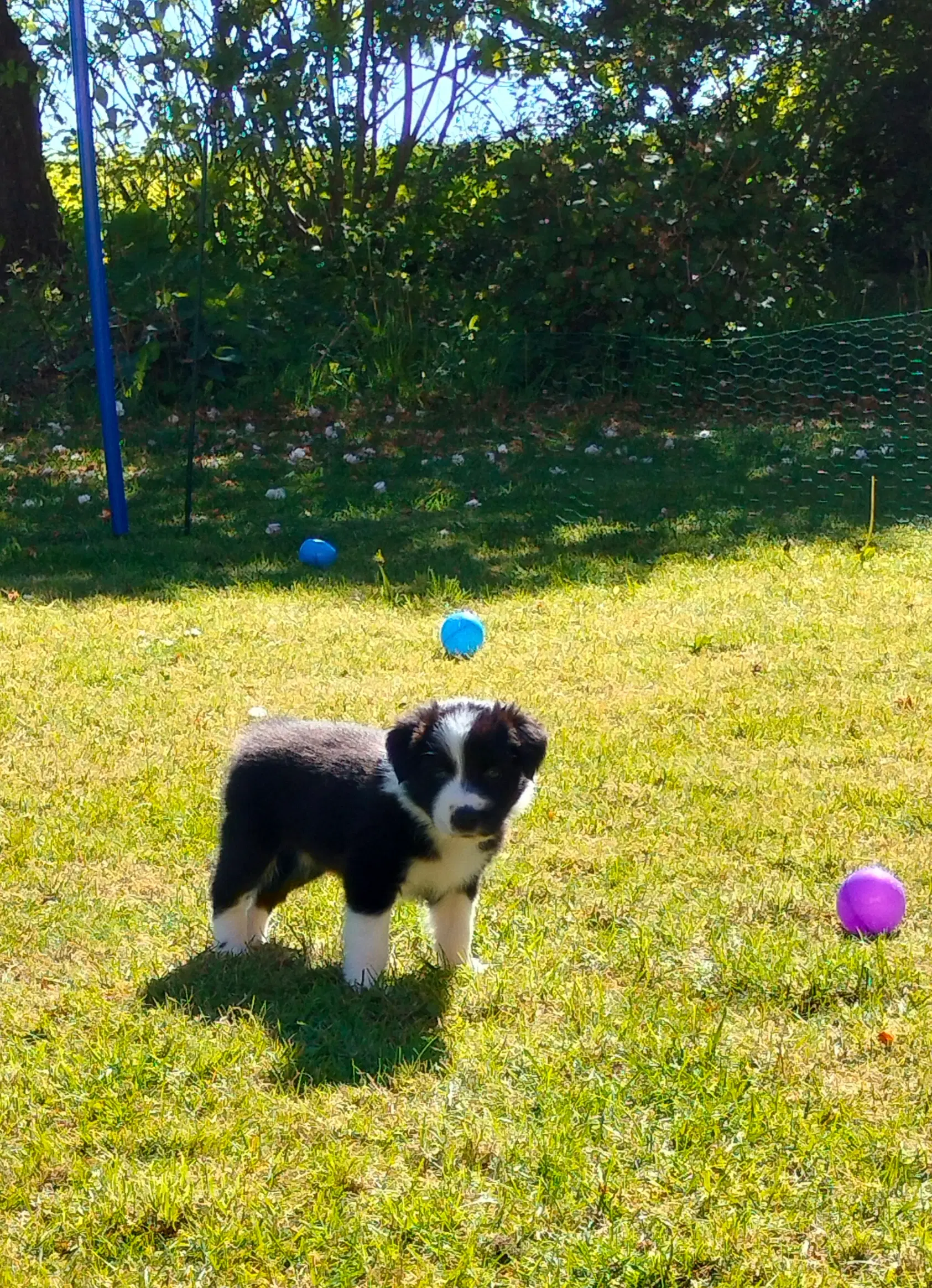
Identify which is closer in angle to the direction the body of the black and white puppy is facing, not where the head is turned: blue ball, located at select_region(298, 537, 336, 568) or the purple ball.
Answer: the purple ball

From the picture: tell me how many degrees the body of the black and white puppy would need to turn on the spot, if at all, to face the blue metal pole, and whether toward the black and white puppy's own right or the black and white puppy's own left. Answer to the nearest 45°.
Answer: approximately 135° to the black and white puppy's own left

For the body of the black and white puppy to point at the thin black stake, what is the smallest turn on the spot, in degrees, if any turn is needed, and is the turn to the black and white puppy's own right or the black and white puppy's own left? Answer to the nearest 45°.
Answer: approximately 135° to the black and white puppy's own left

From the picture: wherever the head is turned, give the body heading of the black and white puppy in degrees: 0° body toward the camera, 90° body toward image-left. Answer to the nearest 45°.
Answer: approximately 315°

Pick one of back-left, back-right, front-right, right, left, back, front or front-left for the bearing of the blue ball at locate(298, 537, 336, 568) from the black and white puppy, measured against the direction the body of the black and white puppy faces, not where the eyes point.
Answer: back-left

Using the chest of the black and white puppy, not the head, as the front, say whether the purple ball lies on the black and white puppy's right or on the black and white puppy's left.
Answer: on the black and white puppy's left

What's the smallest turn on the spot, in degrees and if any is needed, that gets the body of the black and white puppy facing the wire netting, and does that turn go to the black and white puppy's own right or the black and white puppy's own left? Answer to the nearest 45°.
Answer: approximately 135° to the black and white puppy's own left

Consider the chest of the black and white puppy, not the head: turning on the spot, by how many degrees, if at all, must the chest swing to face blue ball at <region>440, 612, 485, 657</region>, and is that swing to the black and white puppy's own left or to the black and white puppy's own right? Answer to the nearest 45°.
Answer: approximately 135° to the black and white puppy's own left

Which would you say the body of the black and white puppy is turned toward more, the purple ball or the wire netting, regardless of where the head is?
the purple ball
